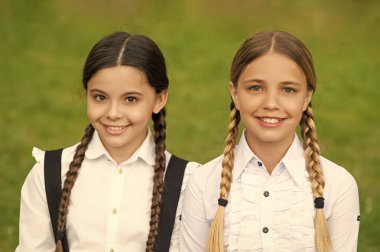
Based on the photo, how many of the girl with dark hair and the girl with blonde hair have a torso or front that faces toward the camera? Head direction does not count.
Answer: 2

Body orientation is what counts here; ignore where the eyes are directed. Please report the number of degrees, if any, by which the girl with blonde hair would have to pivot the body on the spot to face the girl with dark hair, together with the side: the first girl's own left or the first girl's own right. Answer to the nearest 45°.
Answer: approximately 90° to the first girl's own right

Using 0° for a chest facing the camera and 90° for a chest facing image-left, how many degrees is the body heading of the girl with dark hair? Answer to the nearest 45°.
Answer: approximately 0°

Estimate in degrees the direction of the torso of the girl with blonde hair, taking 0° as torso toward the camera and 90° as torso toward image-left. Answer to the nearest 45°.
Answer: approximately 0°

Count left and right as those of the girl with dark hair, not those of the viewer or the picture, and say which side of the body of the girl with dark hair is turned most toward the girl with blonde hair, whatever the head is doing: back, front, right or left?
left
